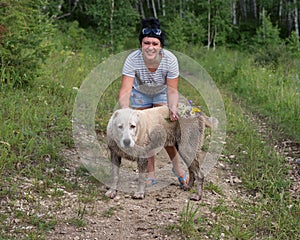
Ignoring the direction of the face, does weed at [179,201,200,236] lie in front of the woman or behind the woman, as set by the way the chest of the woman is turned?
in front

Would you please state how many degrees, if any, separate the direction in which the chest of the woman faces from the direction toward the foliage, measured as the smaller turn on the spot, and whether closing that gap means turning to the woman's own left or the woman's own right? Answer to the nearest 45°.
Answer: approximately 135° to the woman's own right

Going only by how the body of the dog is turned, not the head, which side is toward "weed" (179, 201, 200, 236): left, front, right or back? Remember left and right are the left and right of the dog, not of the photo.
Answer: left

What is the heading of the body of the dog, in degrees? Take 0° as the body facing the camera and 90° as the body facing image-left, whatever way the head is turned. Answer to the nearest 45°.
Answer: approximately 45°

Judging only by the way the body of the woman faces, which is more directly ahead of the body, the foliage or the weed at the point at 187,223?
the weed

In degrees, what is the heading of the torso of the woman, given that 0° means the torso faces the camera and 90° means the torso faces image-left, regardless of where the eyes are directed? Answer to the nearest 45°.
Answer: approximately 0°

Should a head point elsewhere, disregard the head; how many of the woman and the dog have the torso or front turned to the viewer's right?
0

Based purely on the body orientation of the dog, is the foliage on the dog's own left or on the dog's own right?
on the dog's own right
